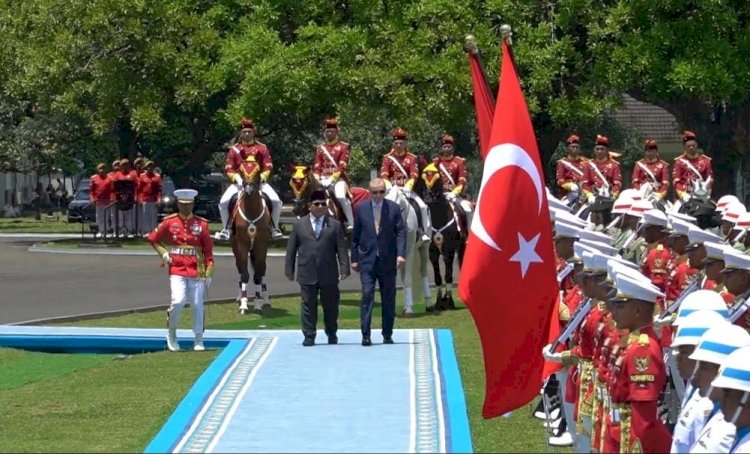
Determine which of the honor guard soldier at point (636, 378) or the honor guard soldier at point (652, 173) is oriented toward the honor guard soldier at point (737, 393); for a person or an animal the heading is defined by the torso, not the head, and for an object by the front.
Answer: the honor guard soldier at point (652, 173)

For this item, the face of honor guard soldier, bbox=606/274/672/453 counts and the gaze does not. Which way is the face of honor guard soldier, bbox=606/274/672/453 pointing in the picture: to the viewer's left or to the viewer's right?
to the viewer's left

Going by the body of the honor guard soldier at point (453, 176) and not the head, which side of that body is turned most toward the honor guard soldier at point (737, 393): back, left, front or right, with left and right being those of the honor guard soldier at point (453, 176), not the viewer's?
front

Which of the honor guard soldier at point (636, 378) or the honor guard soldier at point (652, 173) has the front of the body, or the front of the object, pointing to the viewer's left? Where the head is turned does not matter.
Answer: the honor guard soldier at point (636, 378)

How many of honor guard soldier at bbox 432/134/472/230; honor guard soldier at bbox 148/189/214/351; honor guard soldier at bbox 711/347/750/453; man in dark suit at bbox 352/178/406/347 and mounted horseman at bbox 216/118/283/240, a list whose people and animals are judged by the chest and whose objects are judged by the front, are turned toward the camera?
4

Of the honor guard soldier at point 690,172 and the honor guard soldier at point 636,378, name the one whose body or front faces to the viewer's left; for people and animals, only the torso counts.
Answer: the honor guard soldier at point 636,378

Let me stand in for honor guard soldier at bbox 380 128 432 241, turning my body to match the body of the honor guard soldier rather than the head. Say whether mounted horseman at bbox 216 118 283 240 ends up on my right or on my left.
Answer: on my right

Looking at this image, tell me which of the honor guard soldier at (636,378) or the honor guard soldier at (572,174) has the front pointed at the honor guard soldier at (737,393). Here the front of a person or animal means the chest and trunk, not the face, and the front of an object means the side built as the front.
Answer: the honor guard soldier at (572,174)

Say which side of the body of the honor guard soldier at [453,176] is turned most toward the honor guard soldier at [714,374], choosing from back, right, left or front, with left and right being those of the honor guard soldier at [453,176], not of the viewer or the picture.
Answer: front

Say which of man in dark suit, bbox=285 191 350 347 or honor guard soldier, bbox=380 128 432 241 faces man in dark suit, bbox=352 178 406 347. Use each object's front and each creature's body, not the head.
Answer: the honor guard soldier

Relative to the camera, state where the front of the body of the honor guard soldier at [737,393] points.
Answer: to the viewer's left

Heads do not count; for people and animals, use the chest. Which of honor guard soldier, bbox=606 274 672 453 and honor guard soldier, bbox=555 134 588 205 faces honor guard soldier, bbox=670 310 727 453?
honor guard soldier, bbox=555 134 588 205
